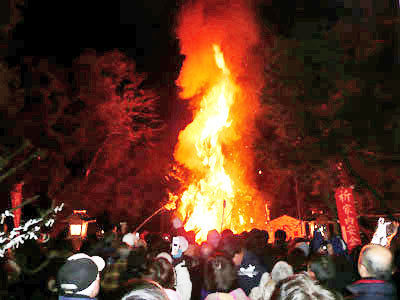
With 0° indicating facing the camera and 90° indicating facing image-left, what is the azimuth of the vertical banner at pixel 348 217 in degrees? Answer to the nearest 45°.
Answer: approximately 0°
